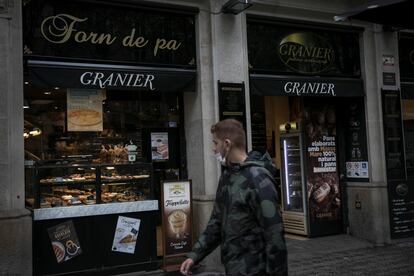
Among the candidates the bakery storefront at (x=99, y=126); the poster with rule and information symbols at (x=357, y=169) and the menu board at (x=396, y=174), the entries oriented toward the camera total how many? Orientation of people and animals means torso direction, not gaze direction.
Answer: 3

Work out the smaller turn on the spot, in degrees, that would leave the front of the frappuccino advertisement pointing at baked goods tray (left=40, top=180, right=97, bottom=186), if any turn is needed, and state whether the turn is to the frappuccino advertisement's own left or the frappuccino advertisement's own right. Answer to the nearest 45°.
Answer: approximately 90° to the frappuccino advertisement's own right

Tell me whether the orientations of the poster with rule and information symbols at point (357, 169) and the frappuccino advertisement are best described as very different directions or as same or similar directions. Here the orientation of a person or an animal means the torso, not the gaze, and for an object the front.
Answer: same or similar directions

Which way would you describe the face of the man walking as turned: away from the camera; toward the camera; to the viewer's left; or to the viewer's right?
to the viewer's left

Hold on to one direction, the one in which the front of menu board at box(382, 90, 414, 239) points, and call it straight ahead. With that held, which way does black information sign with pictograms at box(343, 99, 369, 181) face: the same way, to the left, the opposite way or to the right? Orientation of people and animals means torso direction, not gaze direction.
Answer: the same way

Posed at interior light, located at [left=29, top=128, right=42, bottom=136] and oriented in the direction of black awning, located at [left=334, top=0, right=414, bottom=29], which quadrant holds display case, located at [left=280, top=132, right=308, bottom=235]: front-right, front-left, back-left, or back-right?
front-left

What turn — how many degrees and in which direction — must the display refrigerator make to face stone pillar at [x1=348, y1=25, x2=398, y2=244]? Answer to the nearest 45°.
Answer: approximately 135° to its left

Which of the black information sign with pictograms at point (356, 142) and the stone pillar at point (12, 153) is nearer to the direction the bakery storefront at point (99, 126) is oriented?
the stone pillar

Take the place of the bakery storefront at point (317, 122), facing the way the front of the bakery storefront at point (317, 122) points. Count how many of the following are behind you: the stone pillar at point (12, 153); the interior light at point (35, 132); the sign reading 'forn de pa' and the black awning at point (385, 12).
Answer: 0

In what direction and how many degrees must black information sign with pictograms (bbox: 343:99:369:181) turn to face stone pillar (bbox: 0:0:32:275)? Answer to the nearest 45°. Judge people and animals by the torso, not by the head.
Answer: approximately 45° to its right

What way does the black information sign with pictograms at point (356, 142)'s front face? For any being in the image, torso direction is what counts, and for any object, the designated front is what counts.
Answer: toward the camera

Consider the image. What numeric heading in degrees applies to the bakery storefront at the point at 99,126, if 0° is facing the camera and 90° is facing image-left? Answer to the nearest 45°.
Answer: approximately 0°

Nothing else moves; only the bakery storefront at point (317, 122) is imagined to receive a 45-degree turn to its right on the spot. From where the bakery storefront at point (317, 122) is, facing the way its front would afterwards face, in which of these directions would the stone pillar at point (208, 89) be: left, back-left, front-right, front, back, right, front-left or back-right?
front

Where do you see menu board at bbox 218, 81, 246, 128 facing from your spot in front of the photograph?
facing the viewer

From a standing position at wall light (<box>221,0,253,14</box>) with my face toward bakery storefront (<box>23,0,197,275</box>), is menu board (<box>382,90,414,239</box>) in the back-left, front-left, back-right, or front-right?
back-right
